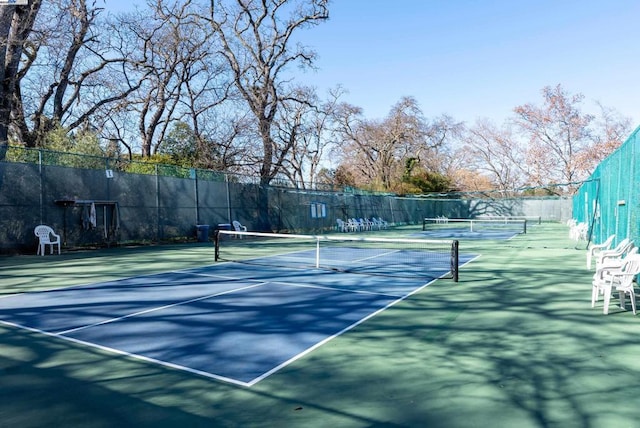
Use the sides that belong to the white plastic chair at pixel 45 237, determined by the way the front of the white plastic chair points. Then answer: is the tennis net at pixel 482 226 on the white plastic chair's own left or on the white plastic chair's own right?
on the white plastic chair's own left

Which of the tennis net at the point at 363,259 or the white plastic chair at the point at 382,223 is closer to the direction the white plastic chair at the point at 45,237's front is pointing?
the tennis net

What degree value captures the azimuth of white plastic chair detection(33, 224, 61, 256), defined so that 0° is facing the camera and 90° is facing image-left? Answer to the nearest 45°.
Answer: approximately 315°

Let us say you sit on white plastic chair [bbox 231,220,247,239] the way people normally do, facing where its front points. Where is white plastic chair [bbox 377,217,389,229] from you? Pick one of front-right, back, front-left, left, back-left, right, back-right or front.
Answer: left

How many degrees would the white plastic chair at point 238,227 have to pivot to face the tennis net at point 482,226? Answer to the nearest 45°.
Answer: approximately 90° to its left

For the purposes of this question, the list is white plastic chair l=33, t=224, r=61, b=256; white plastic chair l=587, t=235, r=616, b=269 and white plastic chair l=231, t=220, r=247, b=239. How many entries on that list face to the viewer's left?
1

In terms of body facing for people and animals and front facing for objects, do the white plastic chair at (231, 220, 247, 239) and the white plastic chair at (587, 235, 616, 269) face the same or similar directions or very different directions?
very different directions

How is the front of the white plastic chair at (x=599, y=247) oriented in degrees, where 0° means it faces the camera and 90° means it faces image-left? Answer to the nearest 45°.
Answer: approximately 90°

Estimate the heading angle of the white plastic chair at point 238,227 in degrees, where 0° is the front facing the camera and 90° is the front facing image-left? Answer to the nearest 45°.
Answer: approximately 315°

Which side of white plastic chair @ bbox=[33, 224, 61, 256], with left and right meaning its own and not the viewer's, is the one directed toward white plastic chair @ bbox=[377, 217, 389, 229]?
left
